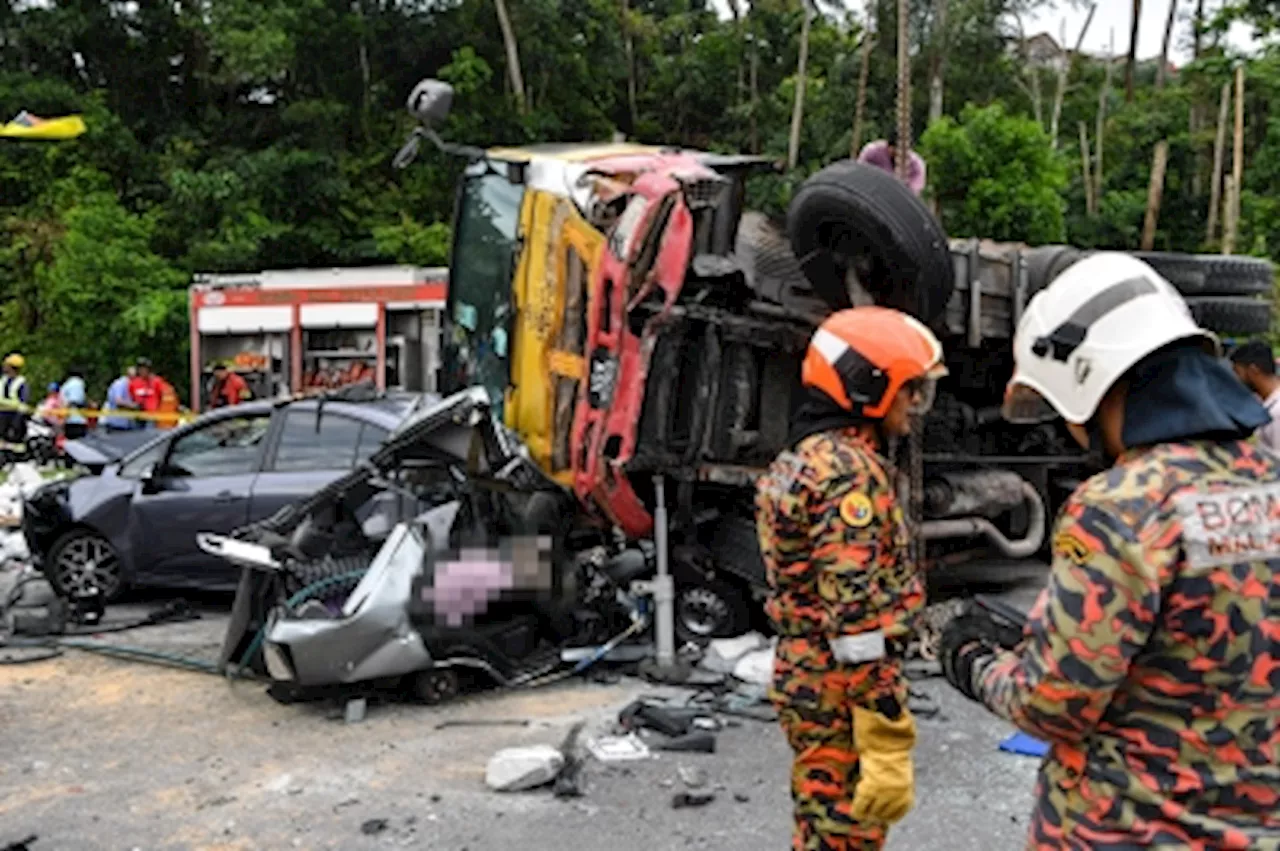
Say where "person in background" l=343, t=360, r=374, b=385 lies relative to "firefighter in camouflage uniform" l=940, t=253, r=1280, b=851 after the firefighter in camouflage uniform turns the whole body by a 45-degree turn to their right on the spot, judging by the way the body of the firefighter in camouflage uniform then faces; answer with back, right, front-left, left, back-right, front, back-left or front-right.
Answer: front-left

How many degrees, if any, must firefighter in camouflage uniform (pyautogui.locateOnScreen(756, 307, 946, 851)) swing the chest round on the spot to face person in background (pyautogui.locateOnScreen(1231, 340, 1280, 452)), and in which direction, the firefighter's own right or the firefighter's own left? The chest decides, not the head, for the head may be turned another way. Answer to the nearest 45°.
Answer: approximately 45° to the firefighter's own left

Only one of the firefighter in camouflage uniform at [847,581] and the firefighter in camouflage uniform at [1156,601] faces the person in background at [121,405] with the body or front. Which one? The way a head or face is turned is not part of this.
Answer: the firefighter in camouflage uniform at [1156,601]

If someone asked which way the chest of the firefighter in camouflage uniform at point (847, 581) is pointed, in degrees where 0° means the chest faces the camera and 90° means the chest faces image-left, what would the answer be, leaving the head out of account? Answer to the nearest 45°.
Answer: approximately 270°

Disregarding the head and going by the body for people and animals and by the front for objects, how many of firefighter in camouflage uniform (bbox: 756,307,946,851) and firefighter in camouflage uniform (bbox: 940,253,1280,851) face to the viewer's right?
1

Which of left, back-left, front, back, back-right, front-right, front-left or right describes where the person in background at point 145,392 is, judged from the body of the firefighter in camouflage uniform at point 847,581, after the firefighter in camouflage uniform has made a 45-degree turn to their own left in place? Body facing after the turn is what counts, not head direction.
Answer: left

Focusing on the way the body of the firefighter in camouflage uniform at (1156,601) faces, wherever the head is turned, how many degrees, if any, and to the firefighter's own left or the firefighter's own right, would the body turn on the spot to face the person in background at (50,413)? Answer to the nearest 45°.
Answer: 0° — they already face them

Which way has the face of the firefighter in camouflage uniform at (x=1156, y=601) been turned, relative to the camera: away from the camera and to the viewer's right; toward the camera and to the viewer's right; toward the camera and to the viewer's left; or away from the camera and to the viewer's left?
away from the camera and to the viewer's left

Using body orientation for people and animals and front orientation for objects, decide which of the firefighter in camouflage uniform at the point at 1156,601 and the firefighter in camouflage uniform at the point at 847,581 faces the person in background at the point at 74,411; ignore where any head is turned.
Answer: the firefighter in camouflage uniform at the point at 1156,601

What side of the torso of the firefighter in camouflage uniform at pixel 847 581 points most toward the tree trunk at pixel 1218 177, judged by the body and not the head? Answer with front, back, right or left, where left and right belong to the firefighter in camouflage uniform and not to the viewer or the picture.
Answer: left

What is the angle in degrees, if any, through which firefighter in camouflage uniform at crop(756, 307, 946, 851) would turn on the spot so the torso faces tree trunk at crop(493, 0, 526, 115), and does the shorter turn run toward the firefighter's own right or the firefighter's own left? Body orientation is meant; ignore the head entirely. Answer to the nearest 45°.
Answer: approximately 90° to the firefighter's own left

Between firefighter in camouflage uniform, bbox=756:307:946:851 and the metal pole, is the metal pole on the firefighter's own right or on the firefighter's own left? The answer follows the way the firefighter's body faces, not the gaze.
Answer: on the firefighter's own left

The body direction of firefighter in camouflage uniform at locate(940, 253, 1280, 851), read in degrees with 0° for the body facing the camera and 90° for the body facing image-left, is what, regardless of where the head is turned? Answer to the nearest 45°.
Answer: approximately 135°

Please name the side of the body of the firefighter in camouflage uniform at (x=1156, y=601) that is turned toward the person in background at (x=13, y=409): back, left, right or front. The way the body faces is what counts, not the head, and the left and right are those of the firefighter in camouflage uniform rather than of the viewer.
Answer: front

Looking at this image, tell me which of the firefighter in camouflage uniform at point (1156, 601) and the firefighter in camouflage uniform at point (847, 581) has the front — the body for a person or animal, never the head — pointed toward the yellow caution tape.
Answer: the firefighter in camouflage uniform at point (1156, 601)

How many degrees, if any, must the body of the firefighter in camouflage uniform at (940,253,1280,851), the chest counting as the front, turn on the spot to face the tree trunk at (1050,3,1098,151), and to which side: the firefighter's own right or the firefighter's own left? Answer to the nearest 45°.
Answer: approximately 45° to the firefighter's own right
